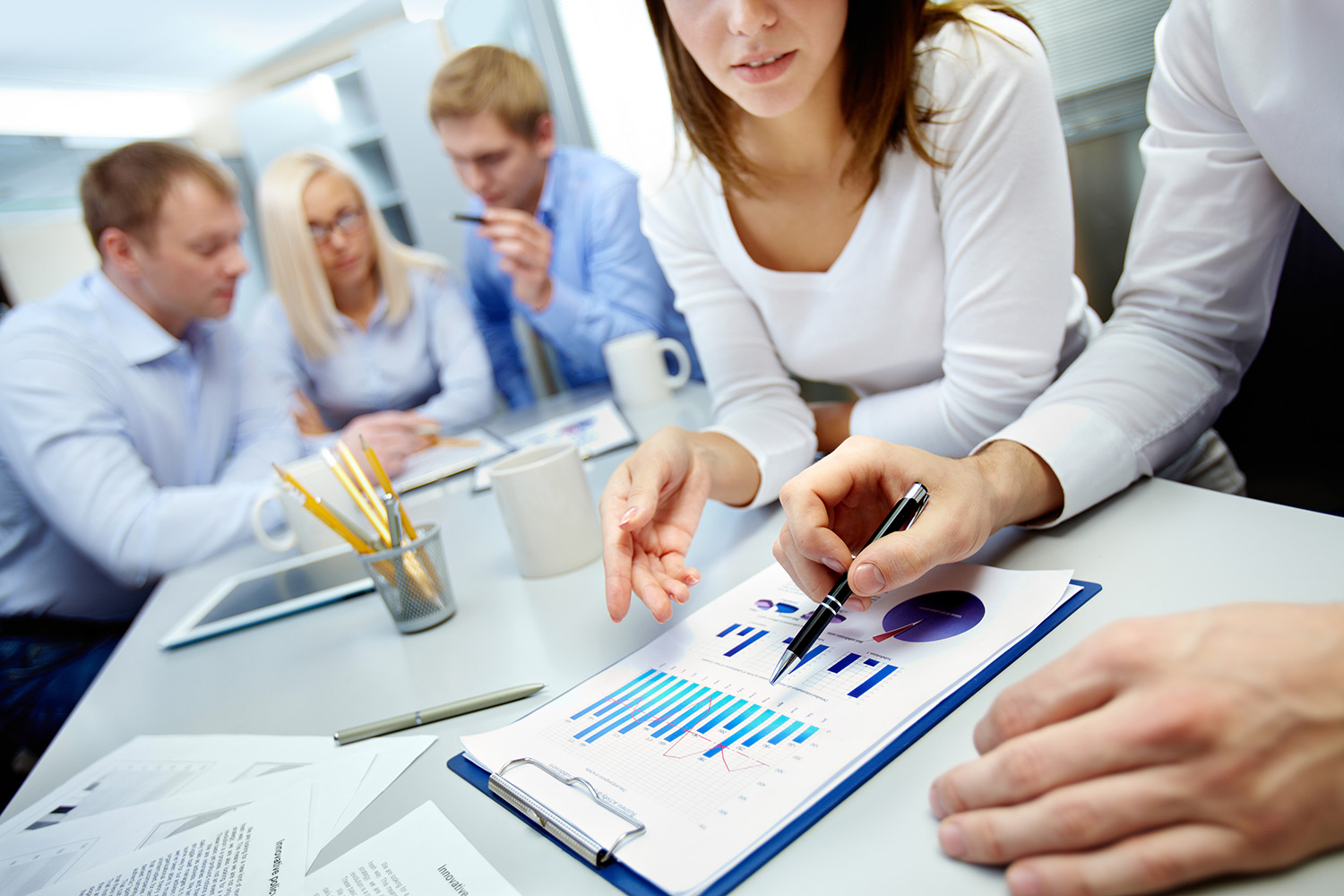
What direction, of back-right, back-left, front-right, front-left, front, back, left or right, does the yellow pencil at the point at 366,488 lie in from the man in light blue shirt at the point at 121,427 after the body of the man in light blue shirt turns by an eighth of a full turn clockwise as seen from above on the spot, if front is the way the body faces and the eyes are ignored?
front

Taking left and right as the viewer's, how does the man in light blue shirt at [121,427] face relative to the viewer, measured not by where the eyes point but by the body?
facing the viewer and to the right of the viewer

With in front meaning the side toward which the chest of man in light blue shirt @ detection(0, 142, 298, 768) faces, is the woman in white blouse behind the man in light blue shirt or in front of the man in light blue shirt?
in front

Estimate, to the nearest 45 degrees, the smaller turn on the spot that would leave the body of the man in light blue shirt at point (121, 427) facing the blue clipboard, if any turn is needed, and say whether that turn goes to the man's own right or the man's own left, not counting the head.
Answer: approximately 45° to the man's own right

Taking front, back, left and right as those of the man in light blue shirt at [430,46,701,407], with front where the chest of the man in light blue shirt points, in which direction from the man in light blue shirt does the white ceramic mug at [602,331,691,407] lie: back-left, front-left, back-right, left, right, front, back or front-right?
front-left

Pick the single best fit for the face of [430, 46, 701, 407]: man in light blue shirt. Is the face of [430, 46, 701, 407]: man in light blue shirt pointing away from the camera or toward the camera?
toward the camera

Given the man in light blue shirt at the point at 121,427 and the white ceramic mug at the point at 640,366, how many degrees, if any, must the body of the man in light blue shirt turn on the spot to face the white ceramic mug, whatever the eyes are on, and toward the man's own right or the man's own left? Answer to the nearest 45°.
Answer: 0° — they already face it

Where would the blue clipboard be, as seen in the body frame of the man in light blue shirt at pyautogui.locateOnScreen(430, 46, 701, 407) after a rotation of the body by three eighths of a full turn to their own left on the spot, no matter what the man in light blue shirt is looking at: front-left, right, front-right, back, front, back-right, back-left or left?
right

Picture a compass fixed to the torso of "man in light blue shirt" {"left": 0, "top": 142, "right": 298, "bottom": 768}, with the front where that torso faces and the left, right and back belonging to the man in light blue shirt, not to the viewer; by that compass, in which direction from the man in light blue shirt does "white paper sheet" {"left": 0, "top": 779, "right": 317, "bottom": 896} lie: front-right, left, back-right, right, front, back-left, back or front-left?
front-right

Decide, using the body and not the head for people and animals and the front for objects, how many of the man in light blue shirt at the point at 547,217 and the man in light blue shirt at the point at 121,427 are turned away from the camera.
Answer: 0

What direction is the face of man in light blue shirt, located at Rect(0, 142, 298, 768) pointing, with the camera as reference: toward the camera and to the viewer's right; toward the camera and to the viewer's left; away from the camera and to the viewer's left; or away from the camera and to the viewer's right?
toward the camera and to the viewer's right

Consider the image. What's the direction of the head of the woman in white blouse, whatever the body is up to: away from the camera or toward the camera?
toward the camera

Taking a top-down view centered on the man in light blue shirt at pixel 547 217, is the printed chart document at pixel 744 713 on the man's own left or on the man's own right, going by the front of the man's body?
on the man's own left

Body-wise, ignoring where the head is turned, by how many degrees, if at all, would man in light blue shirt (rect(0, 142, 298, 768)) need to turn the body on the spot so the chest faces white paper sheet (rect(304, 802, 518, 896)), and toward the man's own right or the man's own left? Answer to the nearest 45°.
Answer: approximately 45° to the man's own right

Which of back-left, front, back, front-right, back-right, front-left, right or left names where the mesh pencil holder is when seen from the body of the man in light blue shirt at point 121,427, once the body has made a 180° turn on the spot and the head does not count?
back-left
